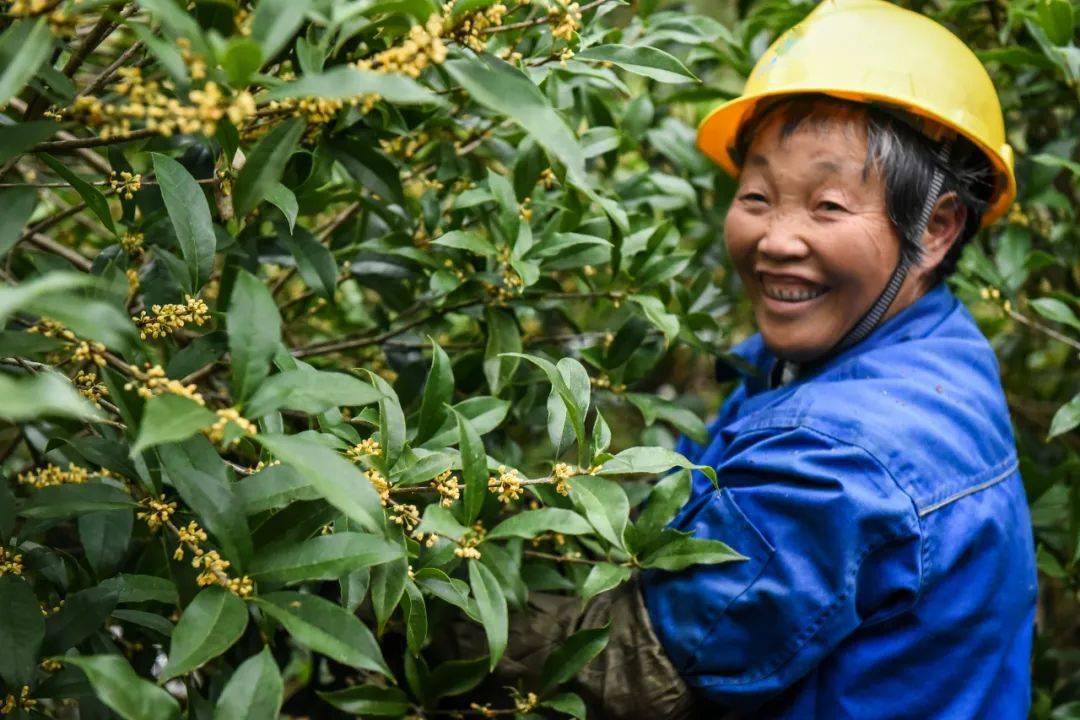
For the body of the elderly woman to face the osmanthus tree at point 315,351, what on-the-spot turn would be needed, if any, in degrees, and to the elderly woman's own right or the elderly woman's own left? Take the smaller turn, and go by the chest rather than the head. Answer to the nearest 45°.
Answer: approximately 45° to the elderly woman's own left

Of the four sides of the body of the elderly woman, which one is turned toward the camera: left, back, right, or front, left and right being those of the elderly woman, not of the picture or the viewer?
left
